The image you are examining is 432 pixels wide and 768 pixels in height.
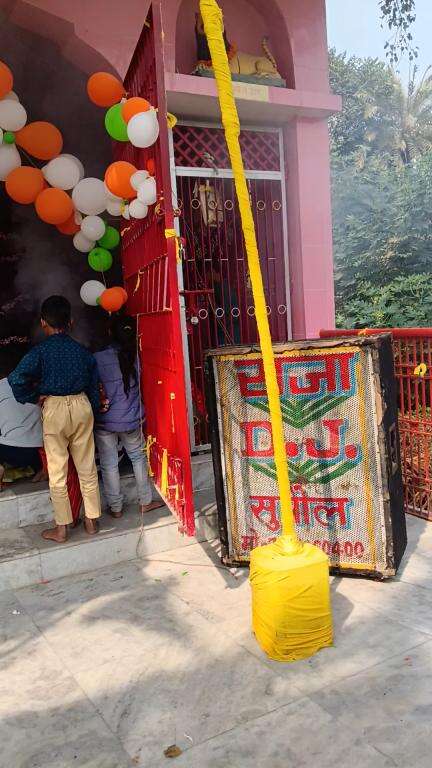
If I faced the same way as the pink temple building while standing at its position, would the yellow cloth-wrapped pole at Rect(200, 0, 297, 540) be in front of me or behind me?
in front

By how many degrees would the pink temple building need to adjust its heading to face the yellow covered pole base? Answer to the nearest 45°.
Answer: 0° — it already faces it

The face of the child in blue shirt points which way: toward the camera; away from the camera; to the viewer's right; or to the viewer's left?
away from the camera

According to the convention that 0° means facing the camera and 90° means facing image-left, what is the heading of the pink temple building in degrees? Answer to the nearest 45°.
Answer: approximately 0°

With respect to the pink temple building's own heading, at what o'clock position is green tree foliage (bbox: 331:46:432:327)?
The green tree foliage is roughly at 7 o'clock from the pink temple building.
